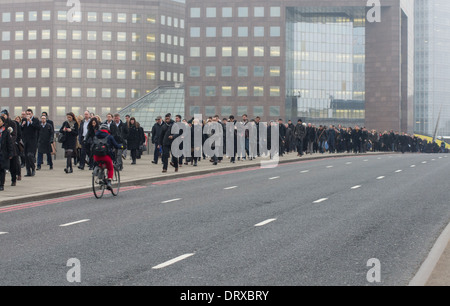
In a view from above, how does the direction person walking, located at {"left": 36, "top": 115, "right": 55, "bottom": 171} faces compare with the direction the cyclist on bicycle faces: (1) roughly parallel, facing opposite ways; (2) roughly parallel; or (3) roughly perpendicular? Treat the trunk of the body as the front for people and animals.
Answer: roughly parallel, facing opposite ways

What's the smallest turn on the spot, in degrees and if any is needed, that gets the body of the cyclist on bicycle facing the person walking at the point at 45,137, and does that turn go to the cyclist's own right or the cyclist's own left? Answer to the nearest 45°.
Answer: approximately 45° to the cyclist's own left

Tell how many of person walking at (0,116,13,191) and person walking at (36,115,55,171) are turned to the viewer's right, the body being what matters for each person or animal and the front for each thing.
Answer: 0

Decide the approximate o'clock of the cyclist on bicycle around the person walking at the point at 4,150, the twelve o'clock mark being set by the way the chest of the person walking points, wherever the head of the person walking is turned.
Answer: The cyclist on bicycle is roughly at 9 o'clock from the person walking.

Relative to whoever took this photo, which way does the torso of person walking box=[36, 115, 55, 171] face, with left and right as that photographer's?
facing the viewer and to the left of the viewer

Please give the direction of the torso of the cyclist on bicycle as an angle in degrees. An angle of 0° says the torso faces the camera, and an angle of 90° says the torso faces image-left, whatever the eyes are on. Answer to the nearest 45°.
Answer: approximately 225°

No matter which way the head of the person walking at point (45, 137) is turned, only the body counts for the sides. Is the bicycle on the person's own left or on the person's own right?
on the person's own left

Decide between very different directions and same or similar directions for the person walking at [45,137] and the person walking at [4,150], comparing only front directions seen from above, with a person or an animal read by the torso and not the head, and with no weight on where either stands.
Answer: same or similar directions

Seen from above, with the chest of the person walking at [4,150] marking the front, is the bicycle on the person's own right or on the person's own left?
on the person's own left

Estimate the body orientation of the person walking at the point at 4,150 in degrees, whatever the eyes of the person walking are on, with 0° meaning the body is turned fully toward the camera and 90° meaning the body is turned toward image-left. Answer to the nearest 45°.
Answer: approximately 45°

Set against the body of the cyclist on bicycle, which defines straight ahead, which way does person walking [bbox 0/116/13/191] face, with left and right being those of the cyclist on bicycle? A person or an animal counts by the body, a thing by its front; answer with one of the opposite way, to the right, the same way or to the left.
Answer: the opposite way
